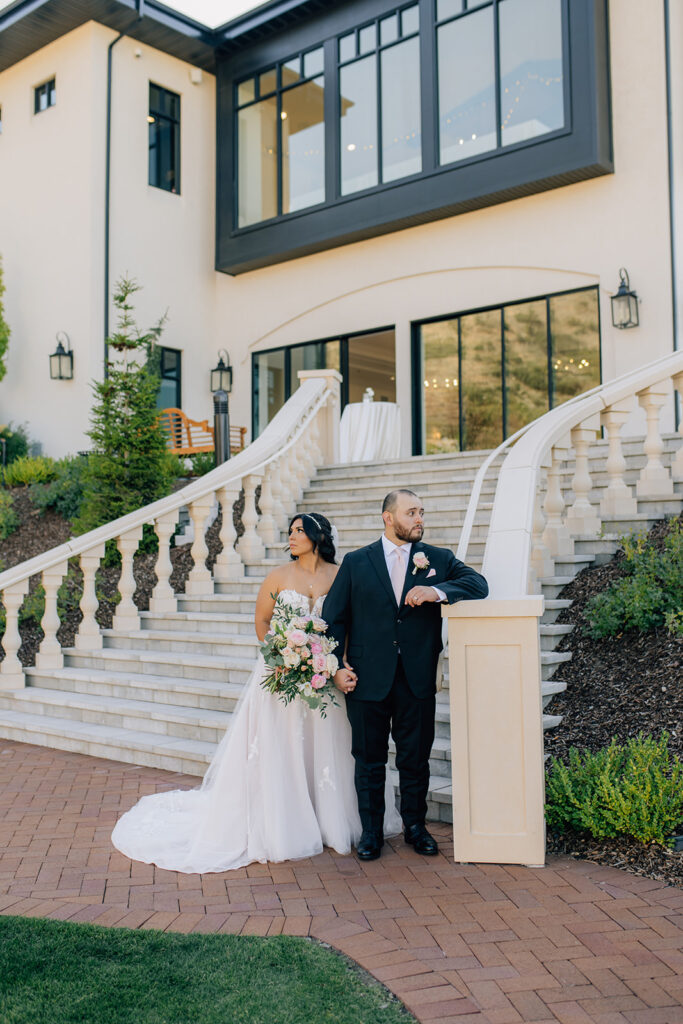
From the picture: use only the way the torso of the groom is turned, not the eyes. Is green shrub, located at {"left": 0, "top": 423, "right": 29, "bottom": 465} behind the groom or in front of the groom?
behind

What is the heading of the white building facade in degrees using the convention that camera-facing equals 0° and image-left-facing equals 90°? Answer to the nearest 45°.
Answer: approximately 45°

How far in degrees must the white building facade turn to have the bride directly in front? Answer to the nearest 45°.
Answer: approximately 45° to its left

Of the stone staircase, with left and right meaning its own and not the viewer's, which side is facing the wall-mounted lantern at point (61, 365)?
right

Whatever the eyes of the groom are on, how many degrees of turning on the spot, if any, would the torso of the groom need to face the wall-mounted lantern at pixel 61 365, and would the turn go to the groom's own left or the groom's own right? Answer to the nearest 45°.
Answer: approximately 135° to the groom's own right

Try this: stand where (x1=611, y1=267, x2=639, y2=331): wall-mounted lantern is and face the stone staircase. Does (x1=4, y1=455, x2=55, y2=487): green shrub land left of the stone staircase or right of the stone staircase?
right

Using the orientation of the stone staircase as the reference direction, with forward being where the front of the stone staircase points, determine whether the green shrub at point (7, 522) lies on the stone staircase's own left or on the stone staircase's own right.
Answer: on the stone staircase's own right
